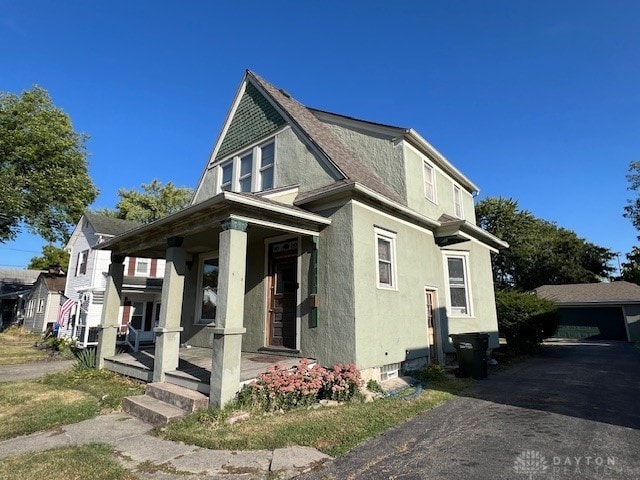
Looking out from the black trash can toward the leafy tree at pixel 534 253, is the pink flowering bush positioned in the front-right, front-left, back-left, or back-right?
back-left

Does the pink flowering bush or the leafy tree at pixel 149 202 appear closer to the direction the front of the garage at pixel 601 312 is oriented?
the pink flowering bush

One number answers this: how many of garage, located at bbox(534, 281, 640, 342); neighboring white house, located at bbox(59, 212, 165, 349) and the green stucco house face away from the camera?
0

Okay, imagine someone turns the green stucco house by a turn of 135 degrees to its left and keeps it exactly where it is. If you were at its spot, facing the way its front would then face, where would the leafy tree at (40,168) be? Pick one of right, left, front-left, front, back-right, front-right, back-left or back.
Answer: back-left

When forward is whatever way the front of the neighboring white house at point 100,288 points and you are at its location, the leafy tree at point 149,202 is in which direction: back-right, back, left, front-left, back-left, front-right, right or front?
back-right

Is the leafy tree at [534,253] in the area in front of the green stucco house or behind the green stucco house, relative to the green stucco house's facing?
behind

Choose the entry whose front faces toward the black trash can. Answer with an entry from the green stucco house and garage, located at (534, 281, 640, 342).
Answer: the garage

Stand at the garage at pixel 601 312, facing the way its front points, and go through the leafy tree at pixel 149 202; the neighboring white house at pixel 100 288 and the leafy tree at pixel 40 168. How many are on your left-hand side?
0

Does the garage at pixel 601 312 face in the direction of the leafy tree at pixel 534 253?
no

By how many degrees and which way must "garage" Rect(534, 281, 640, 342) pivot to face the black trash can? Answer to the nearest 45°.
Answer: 0° — it already faces it

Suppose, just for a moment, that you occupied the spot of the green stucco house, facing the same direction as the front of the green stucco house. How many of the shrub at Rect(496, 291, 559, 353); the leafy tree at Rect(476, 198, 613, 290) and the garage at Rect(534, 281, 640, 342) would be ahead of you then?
0

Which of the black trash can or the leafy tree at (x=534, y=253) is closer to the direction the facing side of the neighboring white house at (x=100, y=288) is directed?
the black trash can

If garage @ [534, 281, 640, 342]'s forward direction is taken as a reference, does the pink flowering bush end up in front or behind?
in front

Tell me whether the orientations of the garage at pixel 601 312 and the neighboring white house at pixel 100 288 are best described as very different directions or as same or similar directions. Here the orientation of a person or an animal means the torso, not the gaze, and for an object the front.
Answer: same or similar directions

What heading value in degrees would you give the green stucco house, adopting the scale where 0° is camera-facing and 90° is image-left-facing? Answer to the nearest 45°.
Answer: approximately 45°

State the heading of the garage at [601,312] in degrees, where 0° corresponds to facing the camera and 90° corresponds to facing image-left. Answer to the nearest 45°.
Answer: approximately 0°

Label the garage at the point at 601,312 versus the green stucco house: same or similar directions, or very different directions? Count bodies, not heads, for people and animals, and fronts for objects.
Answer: same or similar directions

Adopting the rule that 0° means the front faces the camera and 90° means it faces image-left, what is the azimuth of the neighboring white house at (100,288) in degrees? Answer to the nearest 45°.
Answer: approximately 45°

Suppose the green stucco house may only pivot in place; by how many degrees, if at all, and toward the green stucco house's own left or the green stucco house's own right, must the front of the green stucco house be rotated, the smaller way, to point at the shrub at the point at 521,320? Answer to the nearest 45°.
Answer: approximately 180°

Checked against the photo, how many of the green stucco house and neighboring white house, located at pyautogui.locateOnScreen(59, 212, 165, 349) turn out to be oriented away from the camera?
0

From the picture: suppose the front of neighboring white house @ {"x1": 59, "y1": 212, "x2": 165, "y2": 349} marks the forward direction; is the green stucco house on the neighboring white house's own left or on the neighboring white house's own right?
on the neighboring white house's own left

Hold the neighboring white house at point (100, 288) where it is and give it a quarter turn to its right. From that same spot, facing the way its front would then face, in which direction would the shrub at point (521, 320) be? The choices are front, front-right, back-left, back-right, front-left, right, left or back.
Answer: back

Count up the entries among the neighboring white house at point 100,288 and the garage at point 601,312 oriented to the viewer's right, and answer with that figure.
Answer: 0
